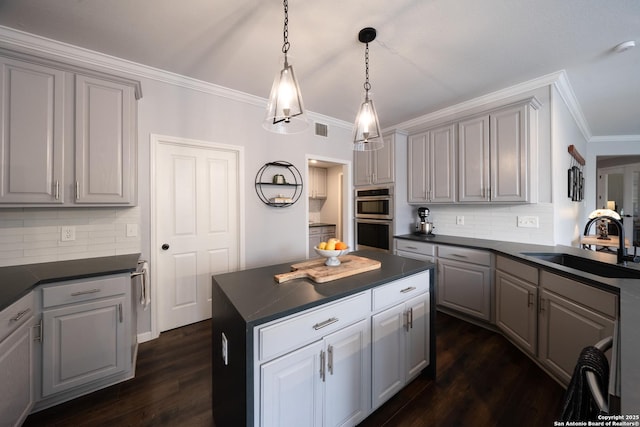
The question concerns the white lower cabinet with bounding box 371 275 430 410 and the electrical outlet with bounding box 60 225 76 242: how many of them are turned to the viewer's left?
0

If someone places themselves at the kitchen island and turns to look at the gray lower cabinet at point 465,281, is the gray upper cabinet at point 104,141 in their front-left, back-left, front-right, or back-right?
back-left

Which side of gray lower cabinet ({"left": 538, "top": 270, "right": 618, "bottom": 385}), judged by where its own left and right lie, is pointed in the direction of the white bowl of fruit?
front

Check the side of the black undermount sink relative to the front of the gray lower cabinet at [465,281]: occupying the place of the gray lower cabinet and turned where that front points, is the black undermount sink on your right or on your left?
on your left

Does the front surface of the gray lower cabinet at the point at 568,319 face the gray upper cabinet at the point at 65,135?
yes

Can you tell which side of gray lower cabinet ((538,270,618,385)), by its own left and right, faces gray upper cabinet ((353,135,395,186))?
right

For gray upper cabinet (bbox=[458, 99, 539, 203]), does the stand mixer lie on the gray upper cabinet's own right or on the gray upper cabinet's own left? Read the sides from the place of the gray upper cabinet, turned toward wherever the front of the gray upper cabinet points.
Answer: on the gray upper cabinet's own right

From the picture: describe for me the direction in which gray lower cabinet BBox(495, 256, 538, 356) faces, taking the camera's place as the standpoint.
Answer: facing the viewer and to the left of the viewer

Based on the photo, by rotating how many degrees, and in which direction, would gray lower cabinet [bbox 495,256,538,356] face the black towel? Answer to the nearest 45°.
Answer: approximately 45° to its left

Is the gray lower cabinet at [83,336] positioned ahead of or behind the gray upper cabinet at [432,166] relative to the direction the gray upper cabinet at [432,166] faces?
ahead

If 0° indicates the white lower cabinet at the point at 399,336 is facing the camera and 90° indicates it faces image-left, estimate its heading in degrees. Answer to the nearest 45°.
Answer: approximately 315°

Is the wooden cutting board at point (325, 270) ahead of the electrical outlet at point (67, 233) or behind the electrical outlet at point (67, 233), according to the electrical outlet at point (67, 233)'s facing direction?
ahead

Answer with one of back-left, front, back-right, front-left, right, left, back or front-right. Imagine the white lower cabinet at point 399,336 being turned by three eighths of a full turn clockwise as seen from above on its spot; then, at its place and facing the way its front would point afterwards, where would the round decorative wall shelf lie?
front-right

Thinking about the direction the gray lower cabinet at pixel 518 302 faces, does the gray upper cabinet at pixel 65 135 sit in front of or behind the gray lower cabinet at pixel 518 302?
in front

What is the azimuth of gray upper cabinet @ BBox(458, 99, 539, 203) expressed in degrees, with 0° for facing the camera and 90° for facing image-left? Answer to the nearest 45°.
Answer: approximately 45°

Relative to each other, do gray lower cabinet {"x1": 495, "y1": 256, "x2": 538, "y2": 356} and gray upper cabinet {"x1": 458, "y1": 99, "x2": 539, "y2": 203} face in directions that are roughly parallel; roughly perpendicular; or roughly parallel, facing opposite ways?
roughly parallel
